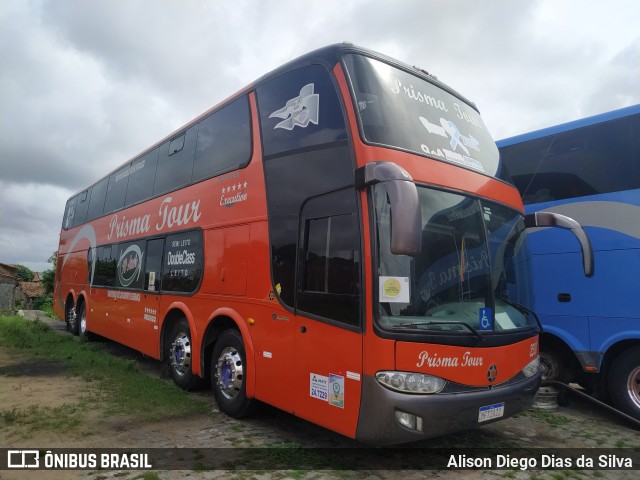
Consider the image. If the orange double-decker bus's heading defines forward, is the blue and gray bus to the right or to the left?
on its left

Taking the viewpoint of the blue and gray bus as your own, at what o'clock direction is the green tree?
The green tree is roughly at 5 o'clock from the blue and gray bus.

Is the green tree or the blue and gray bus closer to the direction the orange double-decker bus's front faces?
the blue and gray bus

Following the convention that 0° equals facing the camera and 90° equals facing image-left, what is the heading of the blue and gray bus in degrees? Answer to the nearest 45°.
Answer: approximately 315°

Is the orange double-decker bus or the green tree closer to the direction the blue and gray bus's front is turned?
the orange double-decker bus

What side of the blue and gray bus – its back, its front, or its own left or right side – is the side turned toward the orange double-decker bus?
right

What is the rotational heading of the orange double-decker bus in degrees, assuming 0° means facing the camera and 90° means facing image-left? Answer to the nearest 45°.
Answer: approximately 315°

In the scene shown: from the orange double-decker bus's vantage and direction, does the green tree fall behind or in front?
behind
